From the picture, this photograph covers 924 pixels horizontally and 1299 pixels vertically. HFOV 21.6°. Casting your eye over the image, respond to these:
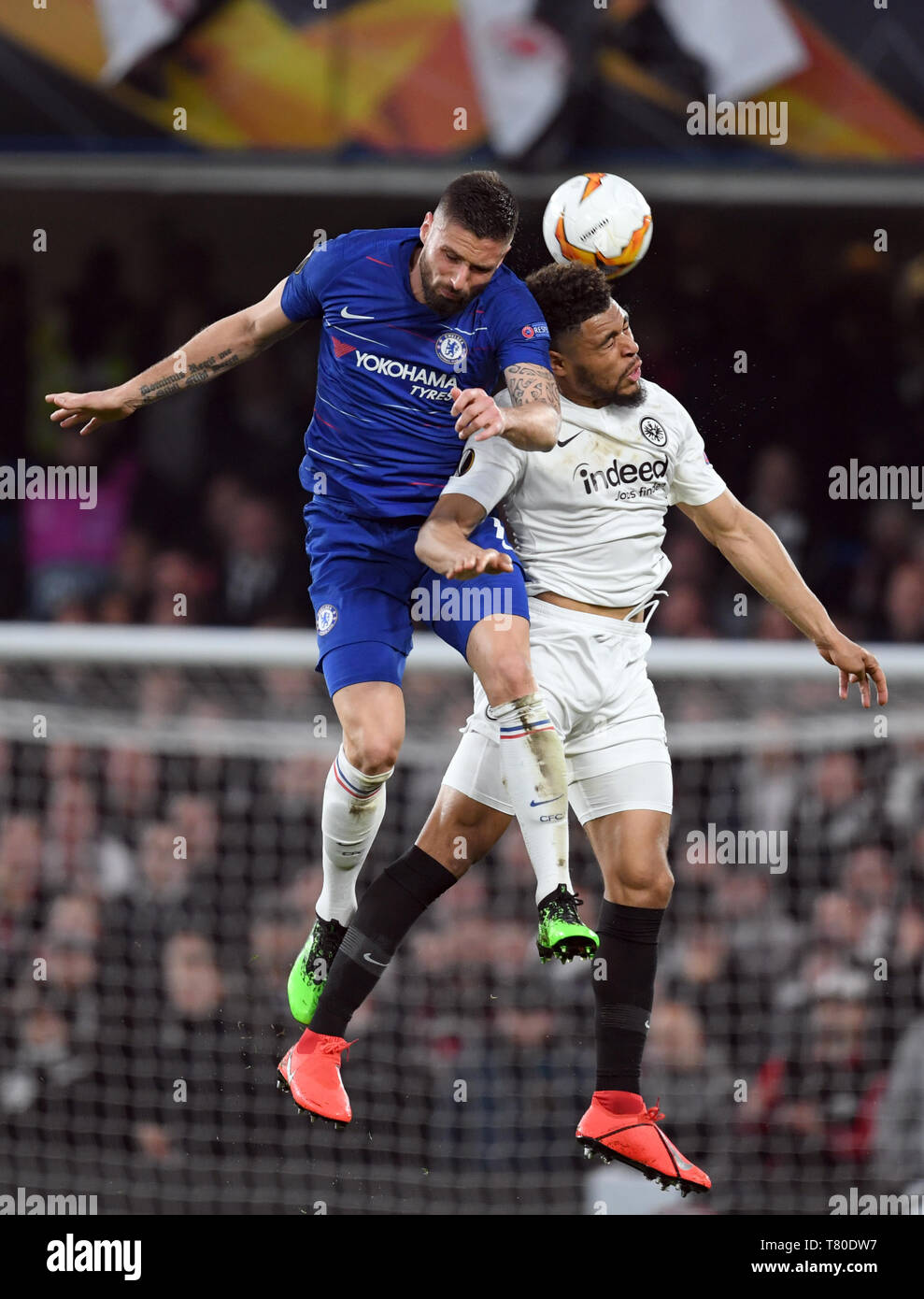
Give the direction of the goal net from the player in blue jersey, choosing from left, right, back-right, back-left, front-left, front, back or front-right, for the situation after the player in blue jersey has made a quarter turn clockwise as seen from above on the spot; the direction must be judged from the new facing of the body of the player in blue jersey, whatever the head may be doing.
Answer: right

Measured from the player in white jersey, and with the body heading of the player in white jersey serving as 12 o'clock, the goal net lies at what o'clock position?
The goal net is roughly at 7 o'clock from the player in white jersey.

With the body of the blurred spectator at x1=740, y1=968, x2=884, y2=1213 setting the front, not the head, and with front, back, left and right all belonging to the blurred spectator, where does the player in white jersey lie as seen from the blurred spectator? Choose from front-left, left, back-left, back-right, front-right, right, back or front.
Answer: front

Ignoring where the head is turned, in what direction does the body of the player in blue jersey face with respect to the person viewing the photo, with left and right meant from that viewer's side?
facing the viewer

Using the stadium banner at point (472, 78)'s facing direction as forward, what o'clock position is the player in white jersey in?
The player in white jersey is roughly at 12 o'clock from the stadium banner.

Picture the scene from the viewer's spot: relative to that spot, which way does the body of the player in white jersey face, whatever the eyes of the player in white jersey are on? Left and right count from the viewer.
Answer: facing the viewer and to the right of the viewer

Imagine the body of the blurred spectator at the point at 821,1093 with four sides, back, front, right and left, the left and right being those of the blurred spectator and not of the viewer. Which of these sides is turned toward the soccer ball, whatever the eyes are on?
front

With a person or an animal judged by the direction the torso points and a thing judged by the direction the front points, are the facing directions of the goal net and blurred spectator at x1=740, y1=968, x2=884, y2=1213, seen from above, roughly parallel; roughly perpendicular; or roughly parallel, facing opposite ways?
roughly parallel

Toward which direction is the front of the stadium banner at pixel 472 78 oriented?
toward the camera

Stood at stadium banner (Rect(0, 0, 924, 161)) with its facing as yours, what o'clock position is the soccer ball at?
The soccer ball is roughly at 12 o'clock from the stadium banner.

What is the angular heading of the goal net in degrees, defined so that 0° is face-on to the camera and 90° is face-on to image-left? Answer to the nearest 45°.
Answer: approximately 0°

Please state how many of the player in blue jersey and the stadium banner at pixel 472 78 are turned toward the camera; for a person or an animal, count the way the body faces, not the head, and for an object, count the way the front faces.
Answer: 2

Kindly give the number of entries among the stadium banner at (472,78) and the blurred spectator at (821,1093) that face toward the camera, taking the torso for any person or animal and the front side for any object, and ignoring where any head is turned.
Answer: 2
